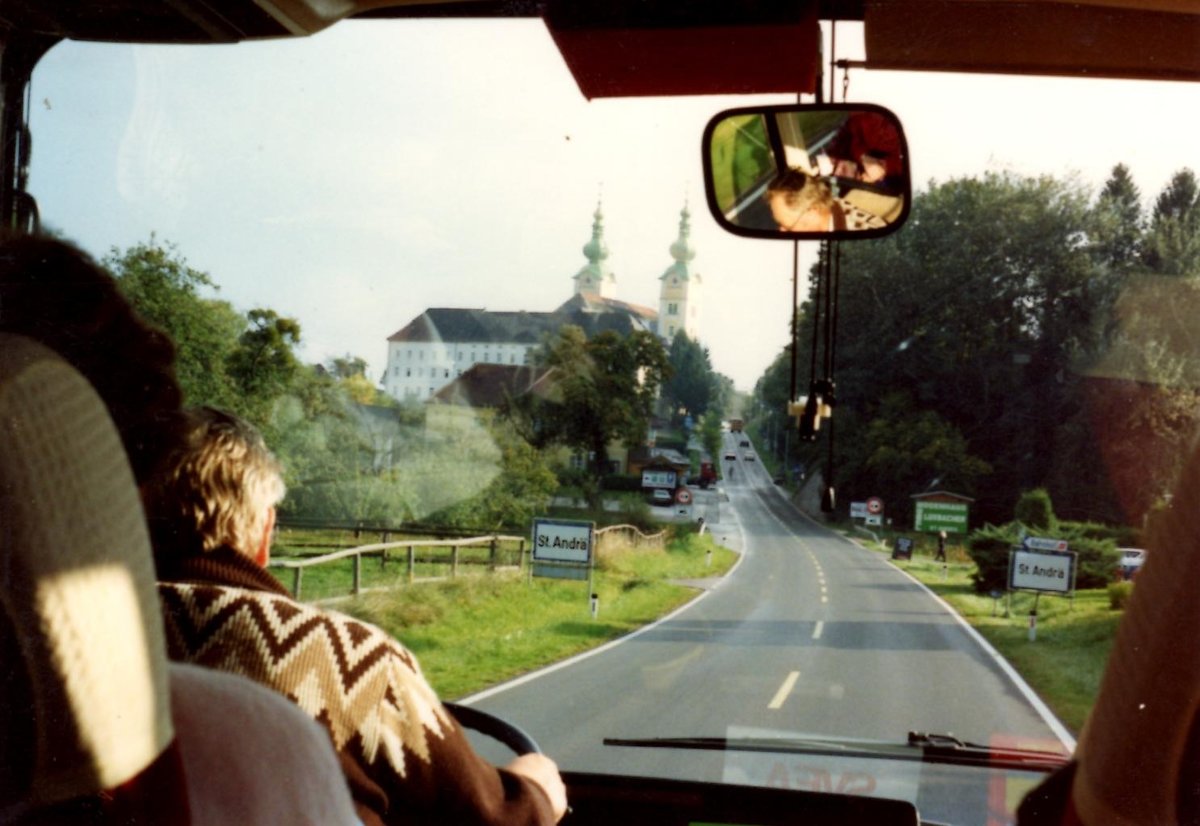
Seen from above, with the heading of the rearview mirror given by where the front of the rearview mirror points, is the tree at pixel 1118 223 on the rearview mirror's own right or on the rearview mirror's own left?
on the rearview mirror's own left

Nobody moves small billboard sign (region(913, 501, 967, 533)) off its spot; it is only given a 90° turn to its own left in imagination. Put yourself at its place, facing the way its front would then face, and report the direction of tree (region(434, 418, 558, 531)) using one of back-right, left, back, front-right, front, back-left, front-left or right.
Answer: back

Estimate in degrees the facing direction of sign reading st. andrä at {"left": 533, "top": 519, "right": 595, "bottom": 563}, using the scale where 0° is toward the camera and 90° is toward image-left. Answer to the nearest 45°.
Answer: approximately 0°
